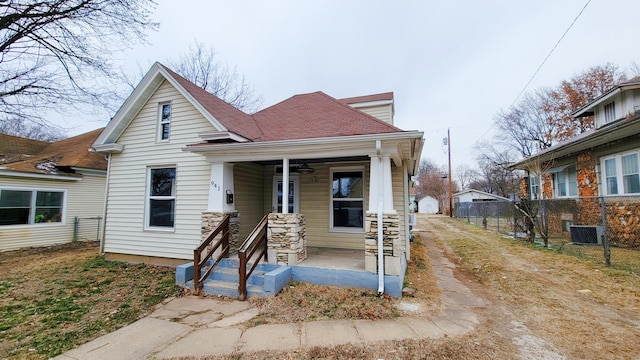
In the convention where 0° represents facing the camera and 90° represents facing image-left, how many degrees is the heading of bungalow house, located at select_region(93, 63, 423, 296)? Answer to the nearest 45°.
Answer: approximately 0°

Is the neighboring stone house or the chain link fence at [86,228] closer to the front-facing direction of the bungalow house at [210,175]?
the neighboring stone house

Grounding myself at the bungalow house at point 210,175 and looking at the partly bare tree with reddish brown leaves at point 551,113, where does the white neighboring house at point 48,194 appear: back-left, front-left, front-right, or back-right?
back-left

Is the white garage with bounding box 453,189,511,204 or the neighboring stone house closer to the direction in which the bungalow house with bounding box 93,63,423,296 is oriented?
the neighboring stone house

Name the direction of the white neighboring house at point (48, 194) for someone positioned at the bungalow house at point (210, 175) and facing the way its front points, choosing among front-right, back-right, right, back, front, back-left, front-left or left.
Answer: back-right

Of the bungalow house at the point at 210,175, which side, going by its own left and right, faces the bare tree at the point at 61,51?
right

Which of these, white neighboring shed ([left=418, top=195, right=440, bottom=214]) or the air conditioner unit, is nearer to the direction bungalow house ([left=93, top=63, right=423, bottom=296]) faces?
the air conditioner unit

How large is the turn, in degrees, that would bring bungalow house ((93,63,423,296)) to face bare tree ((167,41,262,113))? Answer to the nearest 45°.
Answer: approximately 180°

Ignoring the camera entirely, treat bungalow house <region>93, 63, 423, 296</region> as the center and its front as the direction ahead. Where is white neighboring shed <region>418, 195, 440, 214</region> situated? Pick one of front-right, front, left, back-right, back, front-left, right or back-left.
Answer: back-left

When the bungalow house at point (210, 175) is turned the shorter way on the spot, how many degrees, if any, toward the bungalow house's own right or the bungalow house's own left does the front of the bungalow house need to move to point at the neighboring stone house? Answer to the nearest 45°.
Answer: approximately 90° to the bungalow house's own left

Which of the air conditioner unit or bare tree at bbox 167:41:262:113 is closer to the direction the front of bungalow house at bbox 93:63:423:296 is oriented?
the air conditioner unit
